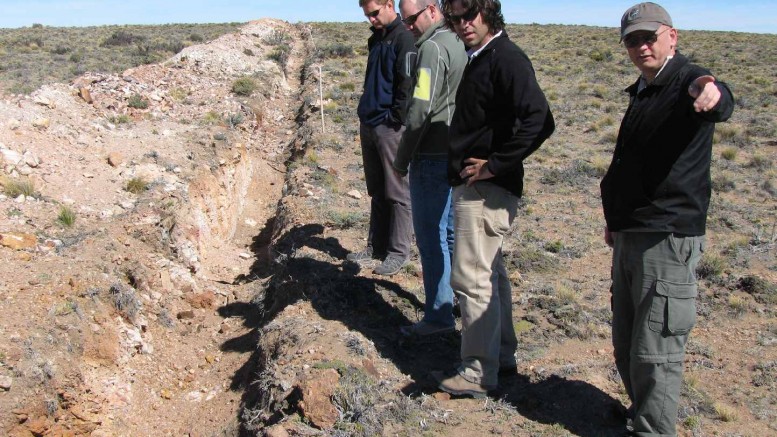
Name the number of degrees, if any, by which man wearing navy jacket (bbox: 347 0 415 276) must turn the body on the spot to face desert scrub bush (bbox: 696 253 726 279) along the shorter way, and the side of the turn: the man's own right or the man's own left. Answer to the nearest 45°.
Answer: approximately 135° to the man's own left

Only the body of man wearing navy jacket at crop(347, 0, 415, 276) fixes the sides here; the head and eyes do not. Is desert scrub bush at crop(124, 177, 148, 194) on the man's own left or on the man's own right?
on the man's own right

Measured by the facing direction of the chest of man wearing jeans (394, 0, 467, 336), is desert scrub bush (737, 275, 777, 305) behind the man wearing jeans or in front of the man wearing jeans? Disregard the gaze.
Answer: behind

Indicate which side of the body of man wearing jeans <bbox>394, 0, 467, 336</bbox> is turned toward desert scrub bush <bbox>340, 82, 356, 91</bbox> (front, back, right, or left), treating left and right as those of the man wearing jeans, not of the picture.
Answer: right

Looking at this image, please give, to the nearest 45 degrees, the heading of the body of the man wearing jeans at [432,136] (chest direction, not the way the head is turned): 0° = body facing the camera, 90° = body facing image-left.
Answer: approximately 90°

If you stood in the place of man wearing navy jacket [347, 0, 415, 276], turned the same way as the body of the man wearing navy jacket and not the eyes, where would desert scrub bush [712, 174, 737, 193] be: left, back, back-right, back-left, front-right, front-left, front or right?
back

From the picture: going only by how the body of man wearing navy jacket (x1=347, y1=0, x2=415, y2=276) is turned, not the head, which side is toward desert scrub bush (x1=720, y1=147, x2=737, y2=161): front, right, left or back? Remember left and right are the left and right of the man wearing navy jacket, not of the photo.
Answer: back

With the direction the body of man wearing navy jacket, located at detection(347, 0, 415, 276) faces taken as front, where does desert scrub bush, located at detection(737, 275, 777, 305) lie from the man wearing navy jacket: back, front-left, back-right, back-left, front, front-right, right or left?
back-left

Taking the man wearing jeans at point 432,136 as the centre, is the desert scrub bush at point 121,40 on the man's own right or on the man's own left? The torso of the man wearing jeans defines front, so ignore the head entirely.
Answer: on the man's own right

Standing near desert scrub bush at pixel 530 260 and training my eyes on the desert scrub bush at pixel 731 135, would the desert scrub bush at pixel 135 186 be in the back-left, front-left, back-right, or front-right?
back-left

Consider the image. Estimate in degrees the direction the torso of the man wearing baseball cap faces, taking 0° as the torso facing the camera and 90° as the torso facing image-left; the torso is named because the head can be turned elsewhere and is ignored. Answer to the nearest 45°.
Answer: approximately 45°

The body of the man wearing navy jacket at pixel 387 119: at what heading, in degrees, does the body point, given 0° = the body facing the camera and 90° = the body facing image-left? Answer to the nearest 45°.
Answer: approximately 45°
